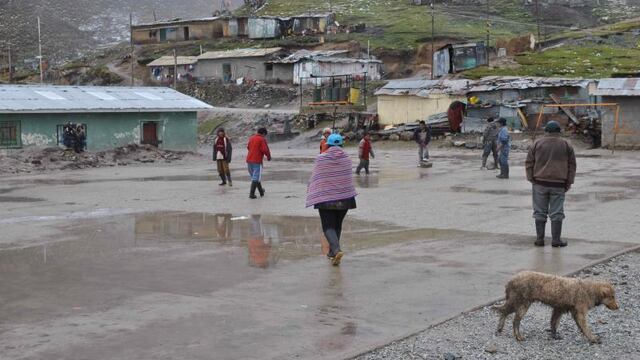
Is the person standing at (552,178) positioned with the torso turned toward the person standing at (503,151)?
yes

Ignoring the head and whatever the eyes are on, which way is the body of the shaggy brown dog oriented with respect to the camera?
to the viewer's right

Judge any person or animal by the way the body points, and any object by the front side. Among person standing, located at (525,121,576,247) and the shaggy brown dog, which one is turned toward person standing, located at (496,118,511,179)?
person standing, located at (525,121,576,247)

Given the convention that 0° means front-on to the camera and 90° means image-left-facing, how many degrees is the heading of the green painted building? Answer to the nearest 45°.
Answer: approximately 0°

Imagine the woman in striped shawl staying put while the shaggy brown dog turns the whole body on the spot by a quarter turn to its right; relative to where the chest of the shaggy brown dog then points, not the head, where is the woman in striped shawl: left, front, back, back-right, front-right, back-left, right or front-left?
back-right

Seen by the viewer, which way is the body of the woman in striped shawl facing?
away from the camera

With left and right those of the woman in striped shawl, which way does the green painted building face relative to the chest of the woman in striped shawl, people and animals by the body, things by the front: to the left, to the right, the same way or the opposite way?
the opposite way

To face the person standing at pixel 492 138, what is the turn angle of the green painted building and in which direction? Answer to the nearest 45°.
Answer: approximately 45° to its left
